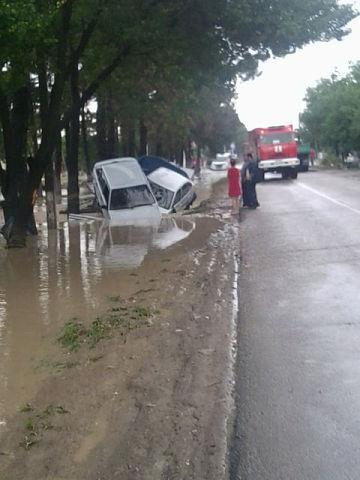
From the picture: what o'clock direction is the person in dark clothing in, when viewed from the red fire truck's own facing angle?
The person in dark clothing is roughly at 12 o'clock from the red fire truck.

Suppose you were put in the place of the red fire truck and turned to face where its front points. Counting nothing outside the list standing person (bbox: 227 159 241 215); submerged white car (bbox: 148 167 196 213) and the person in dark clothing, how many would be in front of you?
3

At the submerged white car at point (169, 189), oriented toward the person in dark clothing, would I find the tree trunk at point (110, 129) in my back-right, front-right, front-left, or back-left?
back-left

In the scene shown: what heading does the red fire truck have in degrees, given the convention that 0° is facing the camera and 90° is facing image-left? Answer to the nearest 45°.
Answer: approximately 0°
